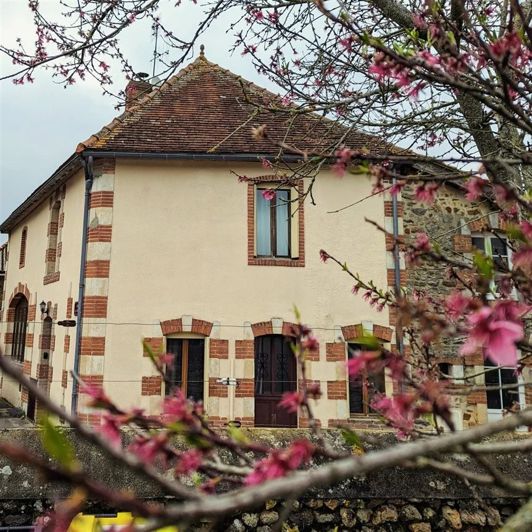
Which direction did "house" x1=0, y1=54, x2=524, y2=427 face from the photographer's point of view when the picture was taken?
facing the viewer

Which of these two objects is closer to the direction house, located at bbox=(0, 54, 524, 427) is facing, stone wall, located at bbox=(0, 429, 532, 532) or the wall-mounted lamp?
the stone wall

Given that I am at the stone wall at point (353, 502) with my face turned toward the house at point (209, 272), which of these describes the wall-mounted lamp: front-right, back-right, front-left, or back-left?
front-left

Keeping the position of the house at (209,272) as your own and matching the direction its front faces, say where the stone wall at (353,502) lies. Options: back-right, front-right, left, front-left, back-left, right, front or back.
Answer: front

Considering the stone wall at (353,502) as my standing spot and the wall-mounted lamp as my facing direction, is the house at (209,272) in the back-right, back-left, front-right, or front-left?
front-right
